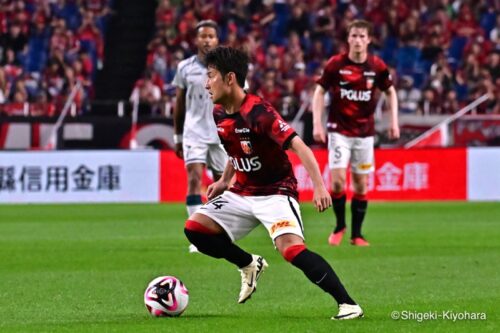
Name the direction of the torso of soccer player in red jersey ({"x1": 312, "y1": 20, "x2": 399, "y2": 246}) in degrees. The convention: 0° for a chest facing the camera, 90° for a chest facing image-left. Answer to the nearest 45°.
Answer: approximately 0°

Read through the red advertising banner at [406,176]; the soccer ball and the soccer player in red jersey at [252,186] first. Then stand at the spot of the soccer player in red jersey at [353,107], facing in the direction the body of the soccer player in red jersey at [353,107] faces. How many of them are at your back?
1

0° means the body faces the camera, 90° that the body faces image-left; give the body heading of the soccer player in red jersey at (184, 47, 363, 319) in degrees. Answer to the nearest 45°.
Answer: approximately 45°

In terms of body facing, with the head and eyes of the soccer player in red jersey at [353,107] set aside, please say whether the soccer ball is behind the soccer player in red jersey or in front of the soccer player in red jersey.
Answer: in front

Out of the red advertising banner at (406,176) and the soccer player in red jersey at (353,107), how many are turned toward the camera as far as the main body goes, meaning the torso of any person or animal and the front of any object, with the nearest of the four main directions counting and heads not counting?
2

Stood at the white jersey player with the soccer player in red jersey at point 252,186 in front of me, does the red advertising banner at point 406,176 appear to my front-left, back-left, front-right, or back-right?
back-left

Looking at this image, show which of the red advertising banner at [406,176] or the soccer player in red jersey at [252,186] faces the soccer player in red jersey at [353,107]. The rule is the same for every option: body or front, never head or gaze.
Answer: the red advertising banner

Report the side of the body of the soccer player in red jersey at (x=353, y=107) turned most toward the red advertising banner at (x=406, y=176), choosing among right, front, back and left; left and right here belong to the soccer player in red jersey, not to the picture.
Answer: back
